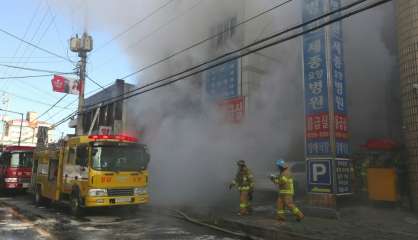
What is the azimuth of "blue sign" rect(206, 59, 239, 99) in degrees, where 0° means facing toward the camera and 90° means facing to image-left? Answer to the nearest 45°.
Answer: approximately 45°

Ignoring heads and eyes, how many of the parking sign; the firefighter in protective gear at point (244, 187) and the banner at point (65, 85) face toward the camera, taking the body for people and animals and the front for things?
2

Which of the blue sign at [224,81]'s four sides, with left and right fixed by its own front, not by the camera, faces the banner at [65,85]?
right

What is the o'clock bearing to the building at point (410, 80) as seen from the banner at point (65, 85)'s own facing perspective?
The building is roughly at 11 o'clock from the banner.

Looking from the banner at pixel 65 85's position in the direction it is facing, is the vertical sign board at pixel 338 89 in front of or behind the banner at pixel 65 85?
in front

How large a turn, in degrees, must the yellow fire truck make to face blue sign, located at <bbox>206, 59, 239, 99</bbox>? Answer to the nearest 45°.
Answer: approximately 90° to its left

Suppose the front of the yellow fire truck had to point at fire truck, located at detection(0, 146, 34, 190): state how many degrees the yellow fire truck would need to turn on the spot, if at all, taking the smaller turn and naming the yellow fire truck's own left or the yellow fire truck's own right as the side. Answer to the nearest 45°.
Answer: approximately 180°

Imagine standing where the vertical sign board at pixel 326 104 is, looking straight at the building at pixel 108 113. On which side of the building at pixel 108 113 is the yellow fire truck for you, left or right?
left

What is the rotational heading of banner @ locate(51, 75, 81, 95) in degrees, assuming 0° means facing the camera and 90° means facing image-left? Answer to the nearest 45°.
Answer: approximately 0°

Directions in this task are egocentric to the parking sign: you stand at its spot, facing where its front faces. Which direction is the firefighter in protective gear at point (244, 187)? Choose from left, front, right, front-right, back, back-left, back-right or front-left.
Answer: right
